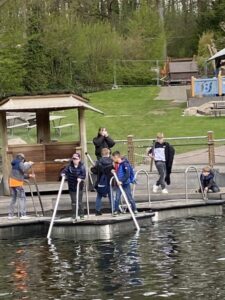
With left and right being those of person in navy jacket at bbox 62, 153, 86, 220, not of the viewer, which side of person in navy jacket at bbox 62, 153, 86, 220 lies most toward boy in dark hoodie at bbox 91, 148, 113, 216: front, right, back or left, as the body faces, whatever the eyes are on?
left

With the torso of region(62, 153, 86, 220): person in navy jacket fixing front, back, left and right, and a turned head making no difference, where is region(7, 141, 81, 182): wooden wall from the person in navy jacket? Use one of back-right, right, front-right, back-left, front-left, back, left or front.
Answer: back

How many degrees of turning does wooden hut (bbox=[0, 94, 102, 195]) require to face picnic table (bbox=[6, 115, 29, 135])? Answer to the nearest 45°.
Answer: approximately 180°

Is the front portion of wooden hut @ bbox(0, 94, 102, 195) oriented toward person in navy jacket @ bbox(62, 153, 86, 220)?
yes

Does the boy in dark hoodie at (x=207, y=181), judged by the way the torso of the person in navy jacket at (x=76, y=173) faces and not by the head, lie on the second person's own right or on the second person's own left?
on the second person's own left

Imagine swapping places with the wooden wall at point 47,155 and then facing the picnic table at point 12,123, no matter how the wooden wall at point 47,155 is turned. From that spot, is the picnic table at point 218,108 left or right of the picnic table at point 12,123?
right

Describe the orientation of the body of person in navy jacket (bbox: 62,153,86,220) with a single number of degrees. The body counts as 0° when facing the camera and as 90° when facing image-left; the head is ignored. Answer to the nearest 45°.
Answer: approximately 0°
